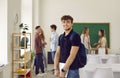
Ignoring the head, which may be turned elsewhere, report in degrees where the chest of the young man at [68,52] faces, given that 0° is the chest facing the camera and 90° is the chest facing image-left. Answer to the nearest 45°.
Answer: approximately 45°

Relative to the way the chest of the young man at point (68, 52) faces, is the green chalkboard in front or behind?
behind

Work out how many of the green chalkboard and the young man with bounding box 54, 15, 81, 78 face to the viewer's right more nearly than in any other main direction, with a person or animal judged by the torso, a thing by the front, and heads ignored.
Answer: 0

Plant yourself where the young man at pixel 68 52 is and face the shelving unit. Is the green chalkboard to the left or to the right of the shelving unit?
right

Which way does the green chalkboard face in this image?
toward the camera

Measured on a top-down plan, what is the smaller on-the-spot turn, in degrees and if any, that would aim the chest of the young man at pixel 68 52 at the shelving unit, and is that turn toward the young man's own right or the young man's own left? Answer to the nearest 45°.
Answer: approximately 90° to the young man's own right

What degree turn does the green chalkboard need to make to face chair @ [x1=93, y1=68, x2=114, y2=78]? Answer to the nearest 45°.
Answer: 0° — it already faces it

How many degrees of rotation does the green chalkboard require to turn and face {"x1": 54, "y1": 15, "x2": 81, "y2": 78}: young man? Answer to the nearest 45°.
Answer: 0° — it already faces them
